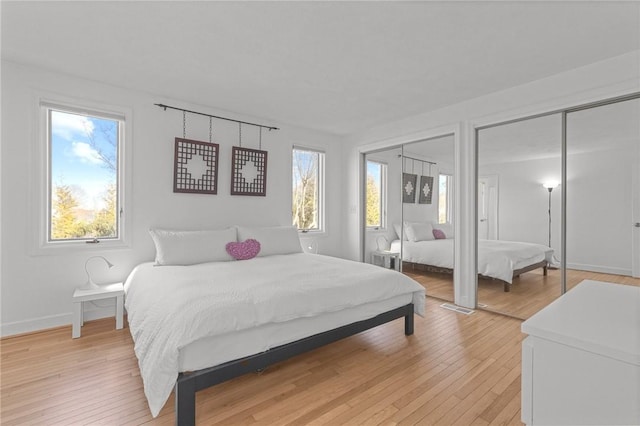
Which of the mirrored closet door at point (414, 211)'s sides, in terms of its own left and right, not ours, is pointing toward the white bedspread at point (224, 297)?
front

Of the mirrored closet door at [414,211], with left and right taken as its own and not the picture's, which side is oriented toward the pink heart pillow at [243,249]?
front

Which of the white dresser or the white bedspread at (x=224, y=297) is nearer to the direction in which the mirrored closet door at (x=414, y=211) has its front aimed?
the white bedspread

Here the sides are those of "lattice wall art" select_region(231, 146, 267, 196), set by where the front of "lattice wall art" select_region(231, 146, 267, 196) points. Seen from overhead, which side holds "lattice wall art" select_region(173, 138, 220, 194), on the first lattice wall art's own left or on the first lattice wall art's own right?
on the first lattice wall art's own right

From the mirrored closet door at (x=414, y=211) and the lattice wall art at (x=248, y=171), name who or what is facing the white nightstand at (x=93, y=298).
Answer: the mirrored closet door

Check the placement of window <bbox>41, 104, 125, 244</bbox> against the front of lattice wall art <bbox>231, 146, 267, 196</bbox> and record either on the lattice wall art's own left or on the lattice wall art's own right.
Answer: on the lattice wall art's own right

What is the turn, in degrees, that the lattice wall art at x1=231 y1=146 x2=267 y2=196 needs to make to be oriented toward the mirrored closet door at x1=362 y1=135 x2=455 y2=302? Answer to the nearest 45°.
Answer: approximately 45° to its left

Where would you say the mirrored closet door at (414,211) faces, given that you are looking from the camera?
facing the viewer and to the left of the viewer

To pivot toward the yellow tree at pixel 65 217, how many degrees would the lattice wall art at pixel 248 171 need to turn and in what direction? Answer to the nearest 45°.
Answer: approximately 135° to its right

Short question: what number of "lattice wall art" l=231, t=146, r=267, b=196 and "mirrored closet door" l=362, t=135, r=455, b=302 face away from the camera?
0

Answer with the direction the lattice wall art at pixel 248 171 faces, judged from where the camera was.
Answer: facing the viewer and to the right of the viewer

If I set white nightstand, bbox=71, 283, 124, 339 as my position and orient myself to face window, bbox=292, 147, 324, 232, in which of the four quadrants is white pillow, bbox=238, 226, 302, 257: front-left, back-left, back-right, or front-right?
front-right

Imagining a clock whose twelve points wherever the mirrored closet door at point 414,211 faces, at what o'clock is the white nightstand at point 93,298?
The white nightstand is roughly at 12 o'clock from the mirrored closet door.
